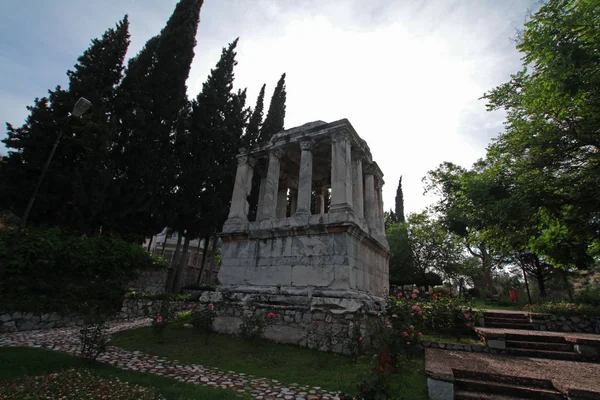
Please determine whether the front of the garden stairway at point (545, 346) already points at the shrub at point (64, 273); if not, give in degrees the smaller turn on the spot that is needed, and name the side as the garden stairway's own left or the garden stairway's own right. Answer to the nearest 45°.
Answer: approximately 45° to the garden stairway's own right

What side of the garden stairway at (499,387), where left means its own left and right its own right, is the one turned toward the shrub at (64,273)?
right

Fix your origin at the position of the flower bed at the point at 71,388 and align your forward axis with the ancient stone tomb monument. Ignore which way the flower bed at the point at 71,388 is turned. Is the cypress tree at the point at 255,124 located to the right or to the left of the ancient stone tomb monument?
left

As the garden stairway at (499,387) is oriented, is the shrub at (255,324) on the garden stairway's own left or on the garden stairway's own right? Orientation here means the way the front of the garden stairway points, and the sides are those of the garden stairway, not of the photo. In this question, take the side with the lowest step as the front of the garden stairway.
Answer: on the garden stairway's own right

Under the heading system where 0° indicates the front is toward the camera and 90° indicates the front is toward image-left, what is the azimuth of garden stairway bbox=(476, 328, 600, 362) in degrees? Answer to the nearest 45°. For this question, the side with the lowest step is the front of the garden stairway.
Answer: approximately 0°

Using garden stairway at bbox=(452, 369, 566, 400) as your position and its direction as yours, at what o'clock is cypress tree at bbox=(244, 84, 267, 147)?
The cypress tree is roughly at 4 o'clock from the garden stairway.

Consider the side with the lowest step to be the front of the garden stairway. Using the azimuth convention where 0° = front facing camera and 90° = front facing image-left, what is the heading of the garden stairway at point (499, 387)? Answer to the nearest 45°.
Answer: approximately 0°

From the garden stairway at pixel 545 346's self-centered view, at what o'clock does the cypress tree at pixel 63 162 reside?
The cypress tree is roughly at 2 o'clock from the garden stairway.

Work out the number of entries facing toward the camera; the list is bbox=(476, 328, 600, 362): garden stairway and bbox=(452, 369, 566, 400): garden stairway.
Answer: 2

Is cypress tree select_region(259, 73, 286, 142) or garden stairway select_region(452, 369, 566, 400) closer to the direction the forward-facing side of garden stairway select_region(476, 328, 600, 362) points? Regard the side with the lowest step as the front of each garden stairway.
the garden stairway

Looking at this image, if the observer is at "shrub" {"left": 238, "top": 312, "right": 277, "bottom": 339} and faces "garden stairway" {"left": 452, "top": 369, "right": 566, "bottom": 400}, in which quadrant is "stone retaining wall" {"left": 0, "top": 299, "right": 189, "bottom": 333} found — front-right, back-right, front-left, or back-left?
back-right
